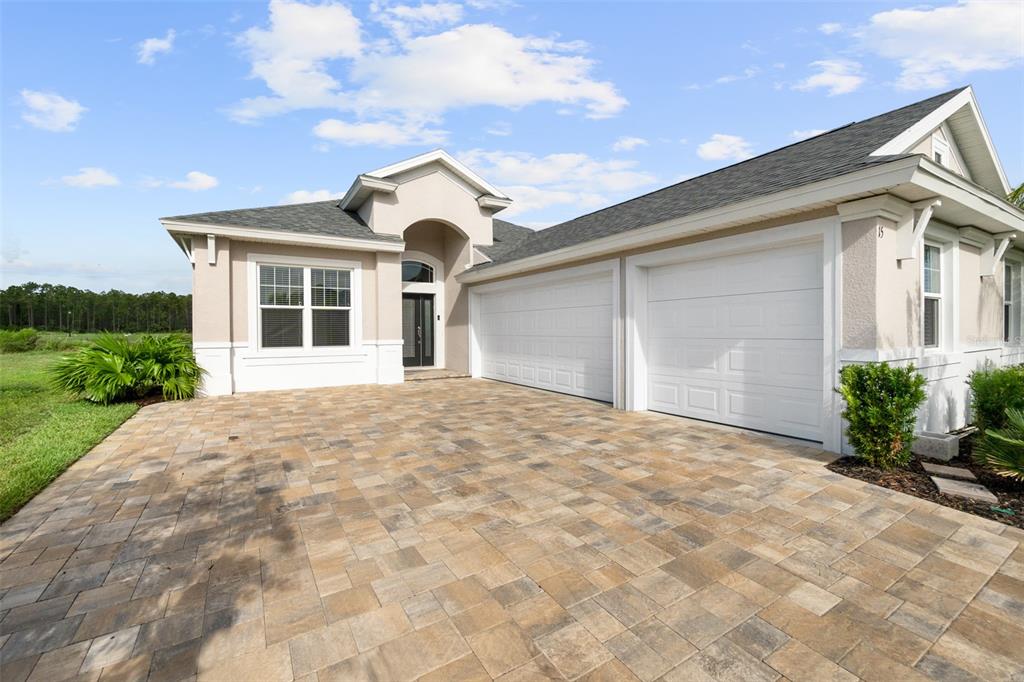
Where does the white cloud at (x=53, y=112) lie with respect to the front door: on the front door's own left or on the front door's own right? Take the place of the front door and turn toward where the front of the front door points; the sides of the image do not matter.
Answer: on the front door's own right

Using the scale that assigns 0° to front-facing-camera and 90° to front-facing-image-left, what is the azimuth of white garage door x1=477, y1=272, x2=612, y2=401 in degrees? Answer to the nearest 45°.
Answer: approximately 45°

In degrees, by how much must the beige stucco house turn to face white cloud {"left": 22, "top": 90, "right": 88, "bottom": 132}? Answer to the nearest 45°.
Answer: approximately 135° to its right

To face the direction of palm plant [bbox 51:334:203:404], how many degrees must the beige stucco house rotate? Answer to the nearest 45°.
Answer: approximately 135° to its right

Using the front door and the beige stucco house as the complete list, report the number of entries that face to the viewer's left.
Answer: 0

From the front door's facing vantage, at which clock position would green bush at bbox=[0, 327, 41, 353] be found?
The green bush is roughly at 4 o'clock from the front door.

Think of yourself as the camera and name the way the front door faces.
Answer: facing the viewer

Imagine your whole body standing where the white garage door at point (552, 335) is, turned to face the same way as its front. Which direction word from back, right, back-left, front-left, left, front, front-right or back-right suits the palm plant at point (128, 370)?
front-right

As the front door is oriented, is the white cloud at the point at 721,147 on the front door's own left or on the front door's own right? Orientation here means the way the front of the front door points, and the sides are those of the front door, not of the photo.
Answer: on the front door's own left

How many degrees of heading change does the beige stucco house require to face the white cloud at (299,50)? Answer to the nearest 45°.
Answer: approximately 135° to its right

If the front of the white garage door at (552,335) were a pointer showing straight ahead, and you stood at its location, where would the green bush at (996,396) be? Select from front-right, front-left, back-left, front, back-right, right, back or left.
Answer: left

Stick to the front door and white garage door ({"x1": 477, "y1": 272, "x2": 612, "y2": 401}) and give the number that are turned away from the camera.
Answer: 0
